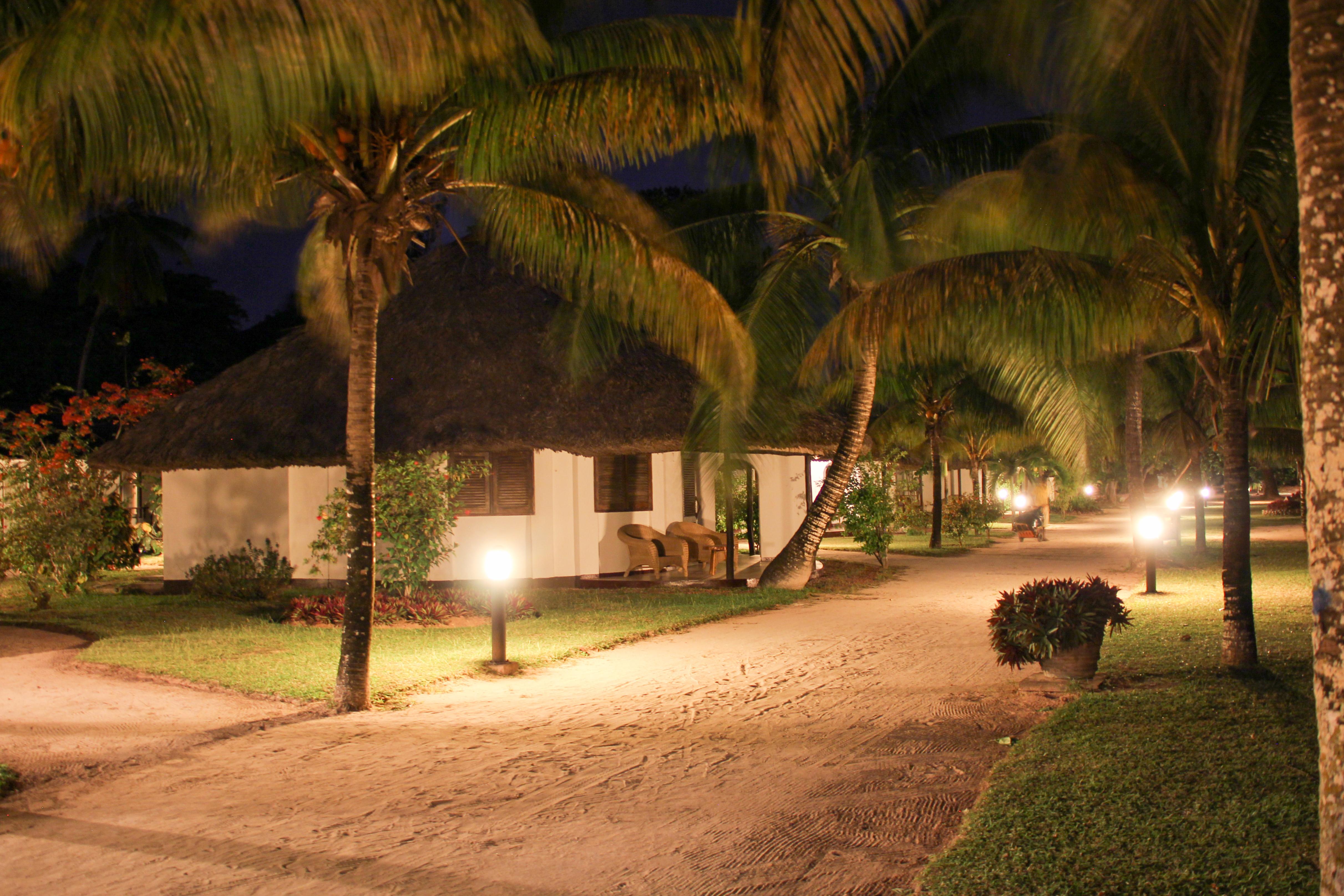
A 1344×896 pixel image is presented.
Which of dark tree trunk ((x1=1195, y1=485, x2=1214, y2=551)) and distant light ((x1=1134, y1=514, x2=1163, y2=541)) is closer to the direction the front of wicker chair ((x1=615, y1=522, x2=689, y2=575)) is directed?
the distant light

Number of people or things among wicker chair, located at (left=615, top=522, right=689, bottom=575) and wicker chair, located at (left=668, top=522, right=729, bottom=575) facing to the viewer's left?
0

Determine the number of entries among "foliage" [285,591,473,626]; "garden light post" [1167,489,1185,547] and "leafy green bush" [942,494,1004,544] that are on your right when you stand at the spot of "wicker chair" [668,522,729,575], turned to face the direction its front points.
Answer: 1

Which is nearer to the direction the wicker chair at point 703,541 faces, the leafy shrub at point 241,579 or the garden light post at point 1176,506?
the garden light post

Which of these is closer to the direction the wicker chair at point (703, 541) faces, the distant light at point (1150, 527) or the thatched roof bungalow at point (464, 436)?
the distant light

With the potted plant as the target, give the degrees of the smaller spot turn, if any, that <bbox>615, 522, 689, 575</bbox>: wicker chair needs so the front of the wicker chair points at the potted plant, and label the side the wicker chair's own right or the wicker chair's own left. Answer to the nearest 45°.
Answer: approximately 45° to the wicker chair's own right

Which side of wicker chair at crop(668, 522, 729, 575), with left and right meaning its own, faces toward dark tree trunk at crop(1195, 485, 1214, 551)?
left

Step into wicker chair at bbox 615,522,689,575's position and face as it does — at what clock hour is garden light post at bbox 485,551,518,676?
The garden light post is roughly at 2 o'clock from the wicker chair.

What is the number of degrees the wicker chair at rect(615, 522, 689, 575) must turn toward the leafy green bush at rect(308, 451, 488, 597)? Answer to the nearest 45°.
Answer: approximately 90° to its right

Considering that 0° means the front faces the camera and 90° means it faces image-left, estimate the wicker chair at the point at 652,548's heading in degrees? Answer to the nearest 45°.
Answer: approximately 315°

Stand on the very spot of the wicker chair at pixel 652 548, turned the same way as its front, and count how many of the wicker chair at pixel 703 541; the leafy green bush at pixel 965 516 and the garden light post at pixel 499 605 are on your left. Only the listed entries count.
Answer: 2

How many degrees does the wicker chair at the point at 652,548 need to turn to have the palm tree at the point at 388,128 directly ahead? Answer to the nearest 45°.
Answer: approximately 45° to its right

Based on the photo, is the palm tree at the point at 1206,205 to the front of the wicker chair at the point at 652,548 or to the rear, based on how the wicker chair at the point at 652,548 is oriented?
to the front

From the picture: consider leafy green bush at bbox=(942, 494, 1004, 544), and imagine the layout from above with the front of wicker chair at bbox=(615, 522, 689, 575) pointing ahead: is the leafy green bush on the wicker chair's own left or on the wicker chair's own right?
on the wicker chair's own left
